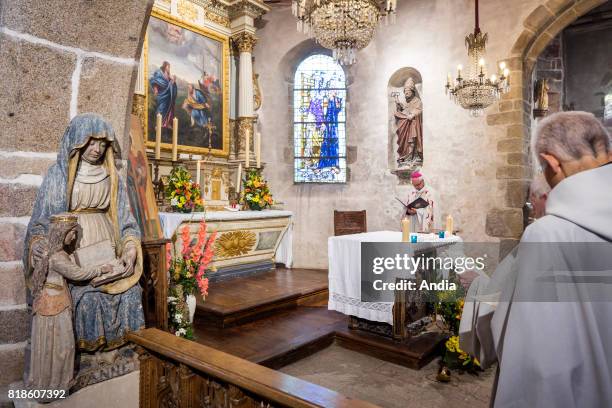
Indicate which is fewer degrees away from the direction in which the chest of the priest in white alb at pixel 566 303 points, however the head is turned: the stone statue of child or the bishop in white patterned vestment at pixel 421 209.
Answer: the bishop in white patterned vestment

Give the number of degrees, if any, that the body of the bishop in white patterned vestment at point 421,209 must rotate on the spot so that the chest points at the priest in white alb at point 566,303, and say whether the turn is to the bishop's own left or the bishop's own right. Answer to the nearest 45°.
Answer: approximately 45° to the bishop's own left

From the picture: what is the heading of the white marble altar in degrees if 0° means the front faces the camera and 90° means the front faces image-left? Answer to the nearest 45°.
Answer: approximately 315°

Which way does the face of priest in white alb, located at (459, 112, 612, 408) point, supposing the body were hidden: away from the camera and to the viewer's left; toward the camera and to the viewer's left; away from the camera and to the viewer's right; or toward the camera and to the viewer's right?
away from the camera and to the viewer's left

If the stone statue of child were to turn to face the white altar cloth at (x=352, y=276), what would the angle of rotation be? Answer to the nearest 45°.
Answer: approximately 45° to its left

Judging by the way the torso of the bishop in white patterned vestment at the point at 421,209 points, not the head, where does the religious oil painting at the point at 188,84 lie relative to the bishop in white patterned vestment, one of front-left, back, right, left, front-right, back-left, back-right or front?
front-right

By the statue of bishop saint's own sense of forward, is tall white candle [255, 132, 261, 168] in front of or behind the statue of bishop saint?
in front

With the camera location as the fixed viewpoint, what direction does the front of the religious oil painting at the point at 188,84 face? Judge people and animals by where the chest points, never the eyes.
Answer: facing the viewer and to the right of the viewer

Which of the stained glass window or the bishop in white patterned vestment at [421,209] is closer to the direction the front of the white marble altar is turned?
the bishop in white patterned vestment

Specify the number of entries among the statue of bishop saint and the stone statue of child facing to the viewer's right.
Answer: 1

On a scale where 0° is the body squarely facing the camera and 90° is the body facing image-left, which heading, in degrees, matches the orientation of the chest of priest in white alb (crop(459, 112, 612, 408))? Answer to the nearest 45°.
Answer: approximately 135°

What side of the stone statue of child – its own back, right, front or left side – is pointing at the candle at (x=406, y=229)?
front

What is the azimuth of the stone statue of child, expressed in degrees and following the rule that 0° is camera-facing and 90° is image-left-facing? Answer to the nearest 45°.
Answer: approximately 270°

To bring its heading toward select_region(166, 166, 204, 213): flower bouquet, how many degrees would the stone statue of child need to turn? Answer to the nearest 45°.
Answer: approximately 90° to its left

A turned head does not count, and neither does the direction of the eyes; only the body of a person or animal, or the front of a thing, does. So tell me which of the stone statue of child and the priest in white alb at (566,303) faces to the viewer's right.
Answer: the stone statue of child

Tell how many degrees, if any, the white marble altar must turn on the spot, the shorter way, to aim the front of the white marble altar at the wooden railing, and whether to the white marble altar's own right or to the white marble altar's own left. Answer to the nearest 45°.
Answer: approximately 45° to the white marble altar's own right

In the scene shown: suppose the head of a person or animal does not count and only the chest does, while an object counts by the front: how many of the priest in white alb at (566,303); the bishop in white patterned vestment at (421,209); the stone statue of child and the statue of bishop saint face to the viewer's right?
1

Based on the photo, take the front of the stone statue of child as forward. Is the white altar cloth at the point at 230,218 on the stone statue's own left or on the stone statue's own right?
on the stone statue's own left
